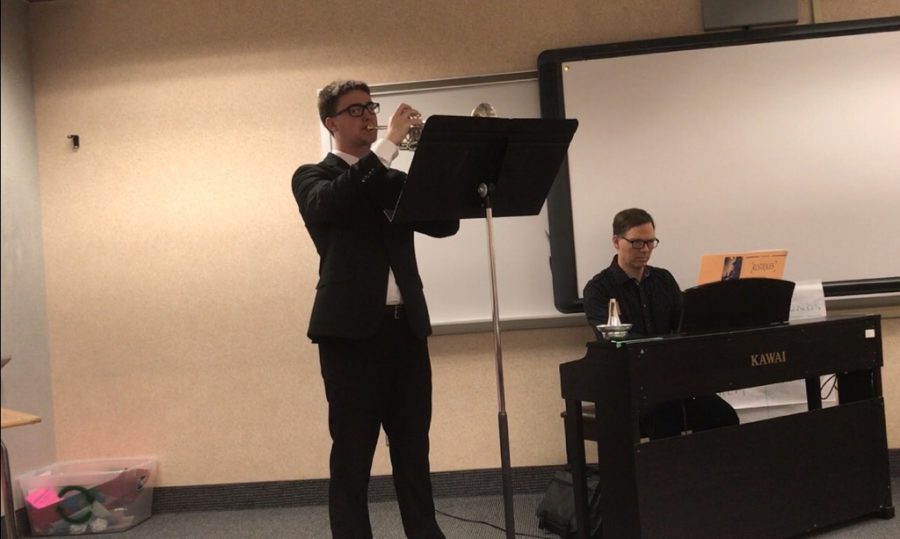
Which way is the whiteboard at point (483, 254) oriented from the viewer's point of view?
toward the camera

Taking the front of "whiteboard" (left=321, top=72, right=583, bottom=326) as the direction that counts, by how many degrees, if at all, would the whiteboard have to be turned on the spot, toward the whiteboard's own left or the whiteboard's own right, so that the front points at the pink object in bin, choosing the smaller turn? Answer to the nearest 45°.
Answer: approximately 90° to the whiteboard's own right

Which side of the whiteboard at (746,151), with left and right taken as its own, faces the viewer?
front

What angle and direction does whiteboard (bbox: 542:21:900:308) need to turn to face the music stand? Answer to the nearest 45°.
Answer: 0° — it already faces it

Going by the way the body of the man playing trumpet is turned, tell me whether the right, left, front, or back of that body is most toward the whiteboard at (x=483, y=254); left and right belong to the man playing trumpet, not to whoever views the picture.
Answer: left

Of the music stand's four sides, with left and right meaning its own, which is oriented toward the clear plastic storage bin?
front

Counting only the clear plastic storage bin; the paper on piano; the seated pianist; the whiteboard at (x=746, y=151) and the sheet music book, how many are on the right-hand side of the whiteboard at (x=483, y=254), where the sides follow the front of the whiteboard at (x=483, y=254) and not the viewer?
1
